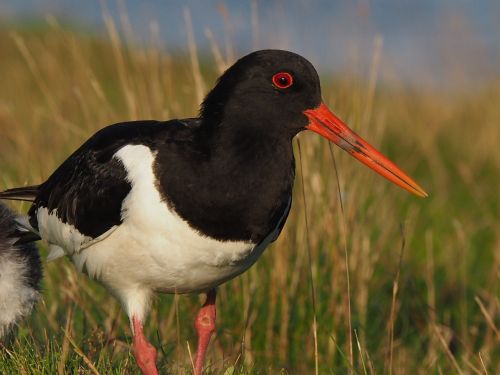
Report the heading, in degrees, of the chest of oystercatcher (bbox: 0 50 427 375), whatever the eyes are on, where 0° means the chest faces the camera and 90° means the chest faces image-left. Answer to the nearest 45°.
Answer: approximately 315°

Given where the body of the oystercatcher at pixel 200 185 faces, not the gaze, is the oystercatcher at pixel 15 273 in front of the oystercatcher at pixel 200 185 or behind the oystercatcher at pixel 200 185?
behind
